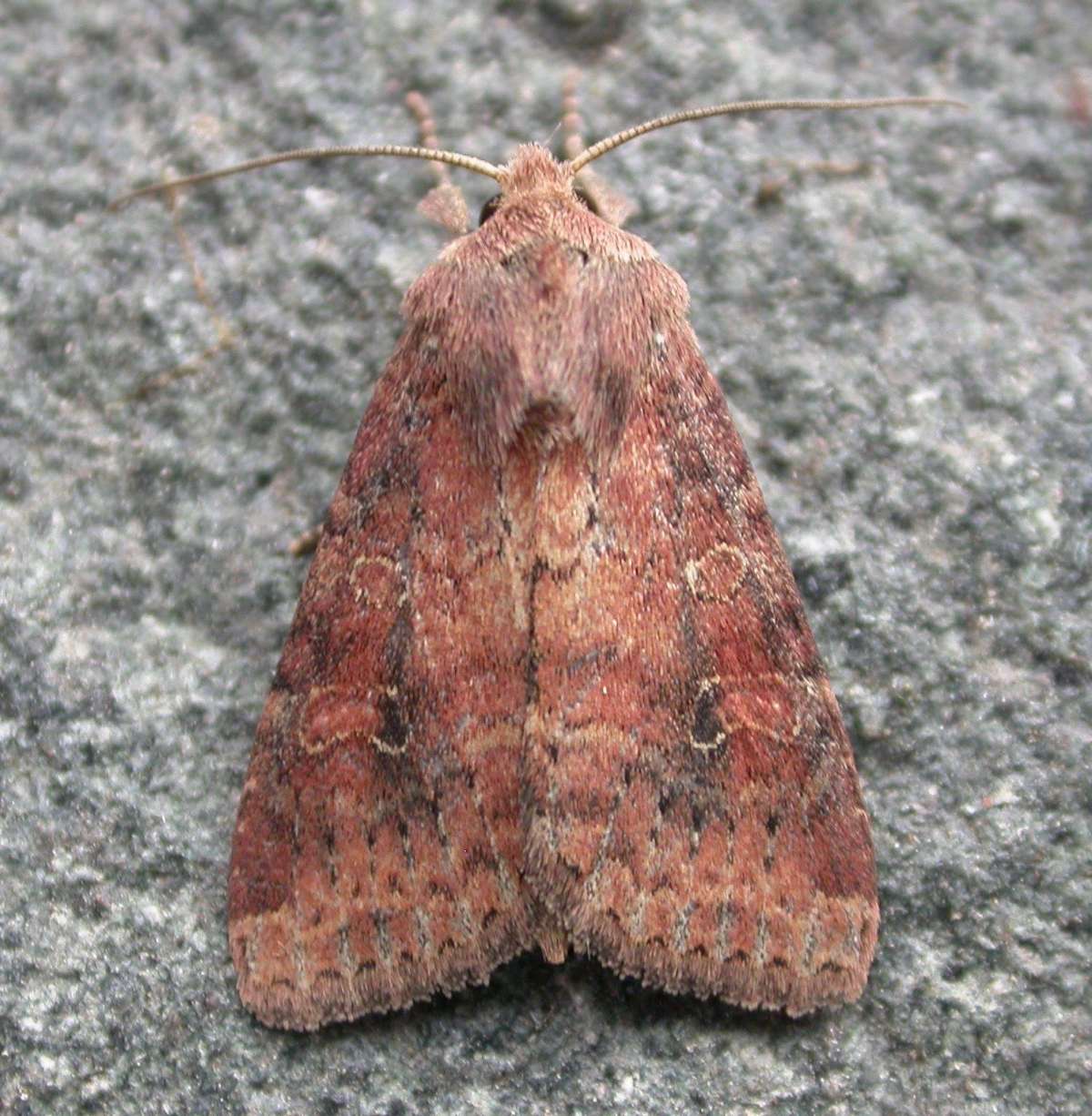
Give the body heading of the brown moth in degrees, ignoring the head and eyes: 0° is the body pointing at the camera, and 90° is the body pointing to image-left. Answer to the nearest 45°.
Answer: approximately 180°
